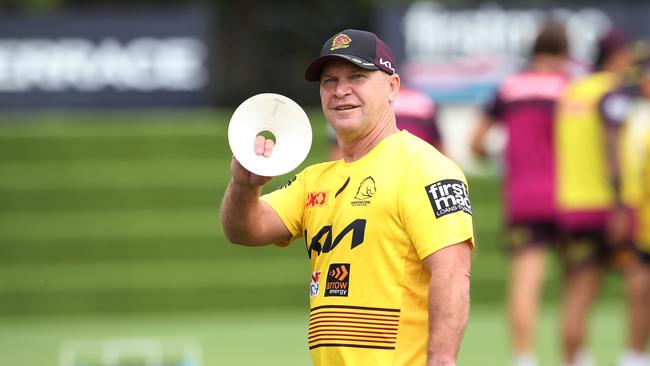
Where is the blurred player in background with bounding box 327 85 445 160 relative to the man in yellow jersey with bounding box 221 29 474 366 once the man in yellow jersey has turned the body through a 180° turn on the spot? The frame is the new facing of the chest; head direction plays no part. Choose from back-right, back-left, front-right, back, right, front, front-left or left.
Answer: front-left

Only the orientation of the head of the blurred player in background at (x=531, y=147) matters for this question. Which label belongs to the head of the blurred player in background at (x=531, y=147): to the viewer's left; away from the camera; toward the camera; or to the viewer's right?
away from the camera

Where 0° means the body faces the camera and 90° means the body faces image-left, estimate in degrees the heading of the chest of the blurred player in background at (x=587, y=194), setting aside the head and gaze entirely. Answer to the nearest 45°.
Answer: approximately 225°

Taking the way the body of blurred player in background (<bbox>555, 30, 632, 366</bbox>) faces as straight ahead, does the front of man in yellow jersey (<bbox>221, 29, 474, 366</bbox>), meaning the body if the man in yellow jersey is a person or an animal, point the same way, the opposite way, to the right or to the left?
the opposite way

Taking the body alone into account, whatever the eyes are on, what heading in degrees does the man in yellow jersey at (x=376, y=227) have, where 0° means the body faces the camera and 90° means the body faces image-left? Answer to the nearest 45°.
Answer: approximately 45°
